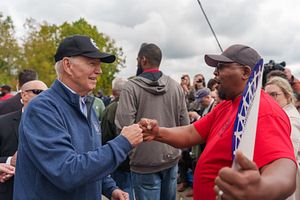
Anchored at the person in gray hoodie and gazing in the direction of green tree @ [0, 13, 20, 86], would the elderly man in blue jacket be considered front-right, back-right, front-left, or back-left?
back-left

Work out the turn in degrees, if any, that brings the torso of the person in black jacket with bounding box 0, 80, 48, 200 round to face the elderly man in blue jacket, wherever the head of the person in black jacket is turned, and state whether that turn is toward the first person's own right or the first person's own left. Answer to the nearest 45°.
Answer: approximately 45° to the first person's own right

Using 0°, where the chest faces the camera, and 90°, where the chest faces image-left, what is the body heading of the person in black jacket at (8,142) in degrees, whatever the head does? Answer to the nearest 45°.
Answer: approximately 315°

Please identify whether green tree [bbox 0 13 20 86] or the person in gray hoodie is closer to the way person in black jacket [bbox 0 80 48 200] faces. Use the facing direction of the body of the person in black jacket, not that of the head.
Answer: the person in gray hoodie

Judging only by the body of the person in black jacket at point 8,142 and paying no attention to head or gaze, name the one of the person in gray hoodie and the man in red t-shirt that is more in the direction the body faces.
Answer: the man in red t-shirt

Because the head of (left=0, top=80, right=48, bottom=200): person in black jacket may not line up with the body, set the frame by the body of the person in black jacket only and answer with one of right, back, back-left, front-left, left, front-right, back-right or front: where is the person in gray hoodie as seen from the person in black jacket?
front-left

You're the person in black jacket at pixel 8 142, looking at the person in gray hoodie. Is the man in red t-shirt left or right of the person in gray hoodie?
right

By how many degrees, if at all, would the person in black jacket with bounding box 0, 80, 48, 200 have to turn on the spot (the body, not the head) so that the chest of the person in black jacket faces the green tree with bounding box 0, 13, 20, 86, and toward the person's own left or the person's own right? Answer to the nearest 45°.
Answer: approximately 135° to the person's own left

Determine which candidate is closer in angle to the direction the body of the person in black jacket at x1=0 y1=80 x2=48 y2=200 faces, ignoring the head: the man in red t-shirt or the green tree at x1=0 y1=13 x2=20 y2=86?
the man in red t-shirt

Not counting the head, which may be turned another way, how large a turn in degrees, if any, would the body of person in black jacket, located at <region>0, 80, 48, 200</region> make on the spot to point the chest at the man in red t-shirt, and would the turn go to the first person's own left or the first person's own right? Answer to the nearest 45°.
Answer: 0° — they already face them

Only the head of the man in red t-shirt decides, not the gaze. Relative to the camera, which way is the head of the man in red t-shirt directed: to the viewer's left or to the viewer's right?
to the viewer's left
